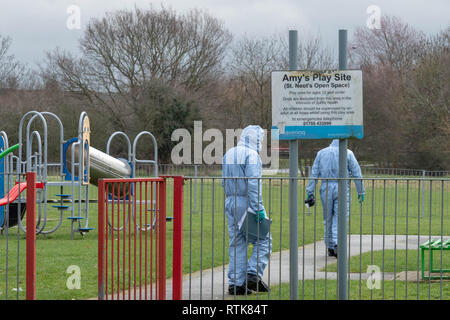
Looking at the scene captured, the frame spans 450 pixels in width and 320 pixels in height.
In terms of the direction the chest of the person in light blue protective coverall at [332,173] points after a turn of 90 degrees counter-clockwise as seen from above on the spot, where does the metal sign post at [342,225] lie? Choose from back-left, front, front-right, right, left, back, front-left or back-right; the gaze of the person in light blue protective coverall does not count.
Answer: left

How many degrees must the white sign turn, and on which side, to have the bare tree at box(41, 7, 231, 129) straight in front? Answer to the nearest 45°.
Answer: approximately 180°

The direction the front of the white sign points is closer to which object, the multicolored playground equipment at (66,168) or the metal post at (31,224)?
the metal post

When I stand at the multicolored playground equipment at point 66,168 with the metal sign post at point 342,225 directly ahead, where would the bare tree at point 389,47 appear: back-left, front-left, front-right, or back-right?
back-left

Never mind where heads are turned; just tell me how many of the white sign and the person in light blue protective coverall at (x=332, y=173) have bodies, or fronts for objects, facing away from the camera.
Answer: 1

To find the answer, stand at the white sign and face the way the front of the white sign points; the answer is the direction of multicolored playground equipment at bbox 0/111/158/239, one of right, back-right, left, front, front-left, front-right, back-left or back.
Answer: back-right

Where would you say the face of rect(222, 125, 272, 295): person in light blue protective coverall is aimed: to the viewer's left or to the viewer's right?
to the viewer's right

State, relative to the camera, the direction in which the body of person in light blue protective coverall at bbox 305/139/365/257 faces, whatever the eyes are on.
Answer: away from the camera
